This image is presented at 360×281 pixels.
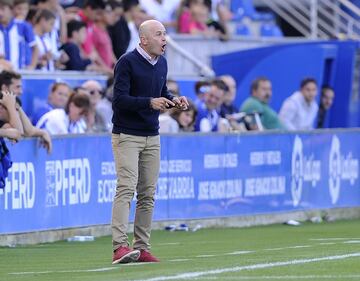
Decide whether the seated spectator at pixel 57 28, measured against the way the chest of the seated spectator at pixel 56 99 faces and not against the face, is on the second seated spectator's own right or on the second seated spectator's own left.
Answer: on the second seated spectator's own left

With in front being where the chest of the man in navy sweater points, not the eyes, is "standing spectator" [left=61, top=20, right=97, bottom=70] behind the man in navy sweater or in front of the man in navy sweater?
behind

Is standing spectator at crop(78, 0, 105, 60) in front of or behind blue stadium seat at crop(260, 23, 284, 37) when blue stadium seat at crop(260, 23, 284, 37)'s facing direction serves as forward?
in front

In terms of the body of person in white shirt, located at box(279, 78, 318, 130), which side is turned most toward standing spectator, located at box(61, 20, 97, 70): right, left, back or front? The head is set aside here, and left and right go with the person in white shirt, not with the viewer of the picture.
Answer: right

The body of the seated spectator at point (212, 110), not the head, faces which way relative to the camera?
toward the camera

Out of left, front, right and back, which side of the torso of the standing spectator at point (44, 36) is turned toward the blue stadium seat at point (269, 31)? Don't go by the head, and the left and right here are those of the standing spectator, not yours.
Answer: left

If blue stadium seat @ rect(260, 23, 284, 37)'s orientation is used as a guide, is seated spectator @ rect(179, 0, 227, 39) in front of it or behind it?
in front

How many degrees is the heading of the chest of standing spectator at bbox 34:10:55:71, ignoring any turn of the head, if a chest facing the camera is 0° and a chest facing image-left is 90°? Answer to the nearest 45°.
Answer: approximately 315°

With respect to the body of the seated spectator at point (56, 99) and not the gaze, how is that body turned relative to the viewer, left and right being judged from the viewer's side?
facing the viewer and to the right of the viewer

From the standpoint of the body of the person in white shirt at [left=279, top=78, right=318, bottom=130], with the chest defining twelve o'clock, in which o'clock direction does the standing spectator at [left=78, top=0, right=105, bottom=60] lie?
The standing spectator is roughly at 4 o'clock from the person in white shirt.

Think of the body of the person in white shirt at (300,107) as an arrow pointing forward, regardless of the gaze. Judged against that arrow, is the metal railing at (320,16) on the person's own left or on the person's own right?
on the person's own left

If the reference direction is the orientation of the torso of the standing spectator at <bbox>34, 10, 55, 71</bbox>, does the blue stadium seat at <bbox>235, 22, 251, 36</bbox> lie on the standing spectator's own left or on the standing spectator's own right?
on the standing spectator's own left
